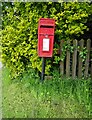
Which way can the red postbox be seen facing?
toward the camera

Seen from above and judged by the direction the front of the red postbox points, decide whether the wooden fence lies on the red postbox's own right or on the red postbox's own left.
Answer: on the red postbox's own left
